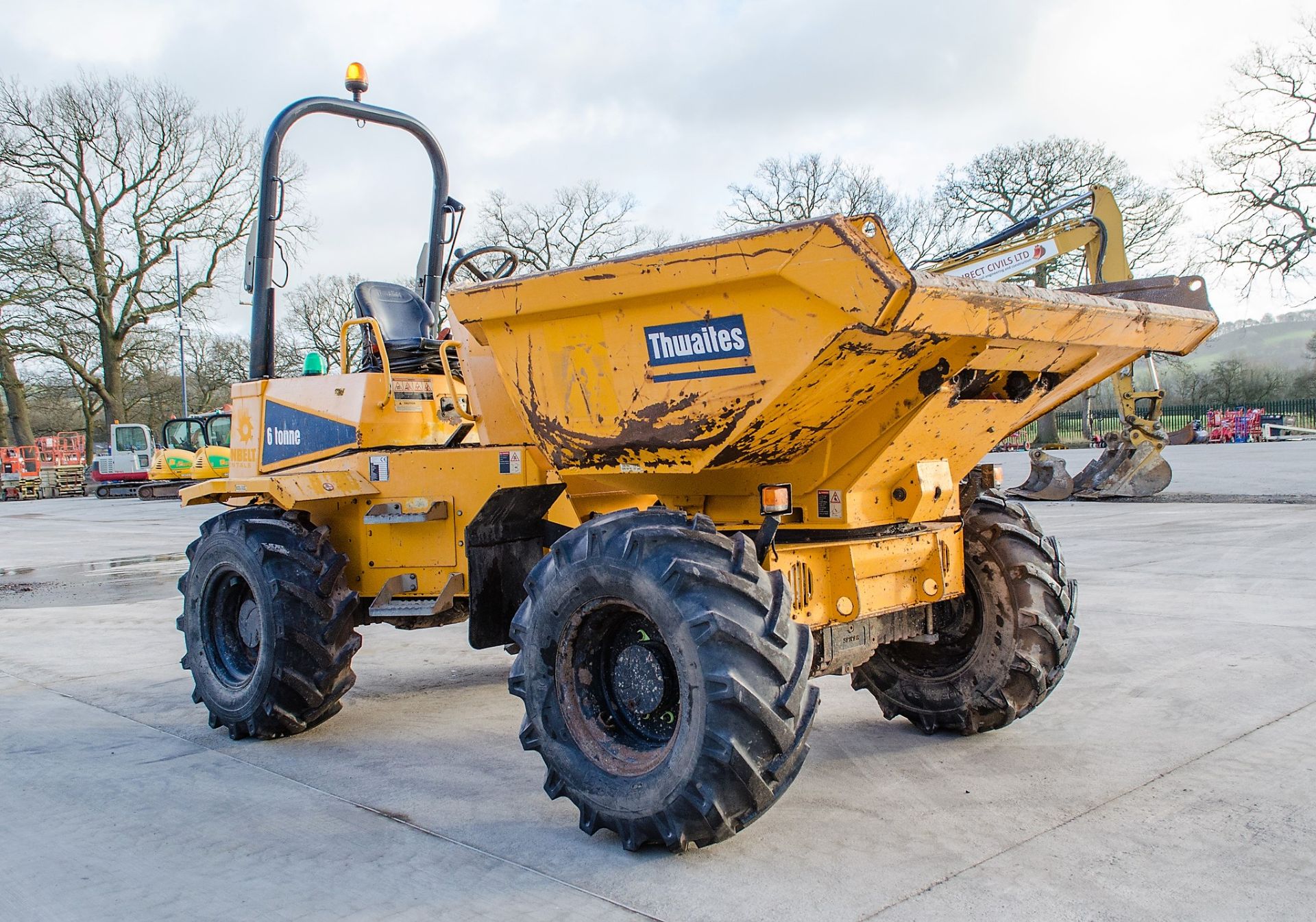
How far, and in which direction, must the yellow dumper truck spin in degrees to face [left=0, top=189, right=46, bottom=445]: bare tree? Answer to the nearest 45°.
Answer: approximately 180°

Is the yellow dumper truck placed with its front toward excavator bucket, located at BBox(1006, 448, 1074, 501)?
no

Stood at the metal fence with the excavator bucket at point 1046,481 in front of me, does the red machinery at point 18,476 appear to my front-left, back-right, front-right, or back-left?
front-right

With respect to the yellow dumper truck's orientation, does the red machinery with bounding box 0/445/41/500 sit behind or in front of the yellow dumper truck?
behind

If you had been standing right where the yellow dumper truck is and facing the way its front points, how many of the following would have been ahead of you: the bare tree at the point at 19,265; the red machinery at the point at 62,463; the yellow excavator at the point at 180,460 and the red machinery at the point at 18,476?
0

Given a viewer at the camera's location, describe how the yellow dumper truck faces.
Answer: facing the viewer and to the right of the viewer

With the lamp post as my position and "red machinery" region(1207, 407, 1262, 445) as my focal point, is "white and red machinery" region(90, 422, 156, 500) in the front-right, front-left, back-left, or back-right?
back-right

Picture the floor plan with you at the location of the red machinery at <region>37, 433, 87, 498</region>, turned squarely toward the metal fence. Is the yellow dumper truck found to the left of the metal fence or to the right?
right
